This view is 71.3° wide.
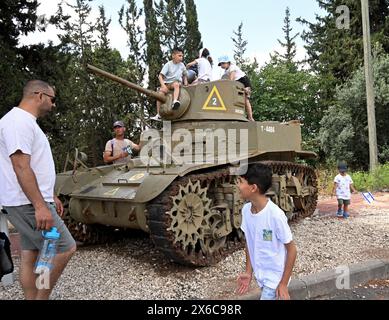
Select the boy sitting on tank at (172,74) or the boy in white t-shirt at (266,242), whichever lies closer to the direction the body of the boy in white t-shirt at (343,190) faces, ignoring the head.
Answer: the boy in white t-shirt

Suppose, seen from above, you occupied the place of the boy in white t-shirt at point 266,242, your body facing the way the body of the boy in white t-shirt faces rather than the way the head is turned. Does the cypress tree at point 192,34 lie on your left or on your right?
on your right

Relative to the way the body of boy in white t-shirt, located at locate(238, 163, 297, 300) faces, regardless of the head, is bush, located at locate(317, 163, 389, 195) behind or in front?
behind

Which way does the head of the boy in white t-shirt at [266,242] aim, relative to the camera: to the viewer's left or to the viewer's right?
to the viewer's left

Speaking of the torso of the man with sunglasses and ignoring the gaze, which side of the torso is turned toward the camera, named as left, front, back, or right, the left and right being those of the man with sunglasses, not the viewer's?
right

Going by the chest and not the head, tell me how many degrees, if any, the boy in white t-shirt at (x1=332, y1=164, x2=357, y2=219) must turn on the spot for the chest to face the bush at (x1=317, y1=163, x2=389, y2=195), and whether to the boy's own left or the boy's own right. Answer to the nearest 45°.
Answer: approximately 180°

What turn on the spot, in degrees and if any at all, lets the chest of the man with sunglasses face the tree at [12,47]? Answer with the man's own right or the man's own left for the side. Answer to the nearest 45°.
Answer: approximately 90° to the man's own left

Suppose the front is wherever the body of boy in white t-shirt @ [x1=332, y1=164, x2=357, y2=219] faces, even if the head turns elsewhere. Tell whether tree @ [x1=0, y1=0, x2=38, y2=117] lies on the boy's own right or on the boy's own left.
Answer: on the boy's own right

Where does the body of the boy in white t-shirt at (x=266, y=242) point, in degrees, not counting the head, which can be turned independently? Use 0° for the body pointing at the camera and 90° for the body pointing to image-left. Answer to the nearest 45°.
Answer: approximately 45°

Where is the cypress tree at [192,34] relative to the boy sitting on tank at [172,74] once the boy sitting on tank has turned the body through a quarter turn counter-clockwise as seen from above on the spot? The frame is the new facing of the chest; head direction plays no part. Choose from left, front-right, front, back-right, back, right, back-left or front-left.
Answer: left

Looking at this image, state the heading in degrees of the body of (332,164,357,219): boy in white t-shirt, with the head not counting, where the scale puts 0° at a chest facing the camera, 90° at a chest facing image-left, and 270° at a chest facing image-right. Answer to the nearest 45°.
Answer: approximately 0°

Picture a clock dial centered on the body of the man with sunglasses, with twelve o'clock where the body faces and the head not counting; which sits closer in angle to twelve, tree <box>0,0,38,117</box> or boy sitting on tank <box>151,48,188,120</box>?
the boy sitting on tank

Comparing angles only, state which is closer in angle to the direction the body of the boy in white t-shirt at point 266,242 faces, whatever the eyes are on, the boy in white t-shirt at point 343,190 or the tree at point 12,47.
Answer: the tree

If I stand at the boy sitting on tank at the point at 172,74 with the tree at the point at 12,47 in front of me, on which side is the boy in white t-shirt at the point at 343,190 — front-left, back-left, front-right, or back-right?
back-right
